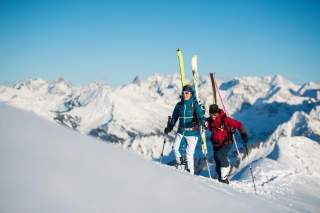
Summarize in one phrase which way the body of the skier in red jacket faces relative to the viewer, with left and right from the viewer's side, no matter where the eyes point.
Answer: facing the viewer and to the left of the viewer
